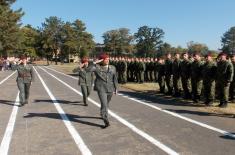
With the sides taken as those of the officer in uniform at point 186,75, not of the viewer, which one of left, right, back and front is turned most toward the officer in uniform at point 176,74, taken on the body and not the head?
right

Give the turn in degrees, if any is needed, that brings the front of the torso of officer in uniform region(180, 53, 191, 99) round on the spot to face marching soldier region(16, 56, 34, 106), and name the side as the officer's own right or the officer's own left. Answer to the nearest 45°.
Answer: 0° — they already face them

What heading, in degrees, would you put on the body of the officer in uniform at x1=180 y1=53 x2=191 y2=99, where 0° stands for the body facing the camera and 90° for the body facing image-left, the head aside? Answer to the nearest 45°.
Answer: approximately 45°

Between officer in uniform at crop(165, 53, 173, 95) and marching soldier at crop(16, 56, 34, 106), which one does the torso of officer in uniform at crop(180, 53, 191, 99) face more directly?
the marching soldier

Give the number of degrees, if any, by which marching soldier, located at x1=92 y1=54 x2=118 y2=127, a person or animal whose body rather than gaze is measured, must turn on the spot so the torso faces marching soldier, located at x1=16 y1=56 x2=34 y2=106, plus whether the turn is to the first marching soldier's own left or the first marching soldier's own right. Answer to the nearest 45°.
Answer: approximately 135° to the first marching soldier's own right

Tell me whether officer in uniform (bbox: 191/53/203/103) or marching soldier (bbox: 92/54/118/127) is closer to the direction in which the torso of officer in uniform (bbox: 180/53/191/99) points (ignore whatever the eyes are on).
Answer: the marching soldier
